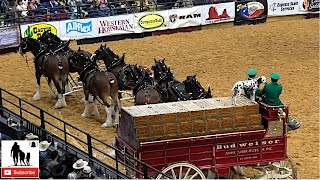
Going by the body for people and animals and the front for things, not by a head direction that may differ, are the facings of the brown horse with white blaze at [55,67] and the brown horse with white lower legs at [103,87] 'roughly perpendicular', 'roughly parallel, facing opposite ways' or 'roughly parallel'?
roughly parallel

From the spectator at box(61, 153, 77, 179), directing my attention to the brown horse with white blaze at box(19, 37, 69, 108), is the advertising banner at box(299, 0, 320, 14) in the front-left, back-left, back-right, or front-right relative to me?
front-right

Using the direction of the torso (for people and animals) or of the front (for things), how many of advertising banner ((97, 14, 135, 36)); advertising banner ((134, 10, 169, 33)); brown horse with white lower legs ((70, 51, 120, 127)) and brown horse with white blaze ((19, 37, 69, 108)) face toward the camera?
2

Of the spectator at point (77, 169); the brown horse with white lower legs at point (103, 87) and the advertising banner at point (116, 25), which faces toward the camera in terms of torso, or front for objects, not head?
the advertising banner

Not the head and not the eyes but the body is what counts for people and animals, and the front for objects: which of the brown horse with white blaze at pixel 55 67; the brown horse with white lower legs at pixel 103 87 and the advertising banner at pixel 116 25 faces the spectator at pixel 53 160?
the advertising banner

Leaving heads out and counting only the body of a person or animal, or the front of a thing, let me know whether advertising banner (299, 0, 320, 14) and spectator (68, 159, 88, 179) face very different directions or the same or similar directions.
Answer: very different directions

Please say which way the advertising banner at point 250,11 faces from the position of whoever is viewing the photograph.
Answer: facing the viewer

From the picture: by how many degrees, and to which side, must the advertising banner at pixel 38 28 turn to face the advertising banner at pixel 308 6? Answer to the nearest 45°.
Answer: approximately 90° to its left

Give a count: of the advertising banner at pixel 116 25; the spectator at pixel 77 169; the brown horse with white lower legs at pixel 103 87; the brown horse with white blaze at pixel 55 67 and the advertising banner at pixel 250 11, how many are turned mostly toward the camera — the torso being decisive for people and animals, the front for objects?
2

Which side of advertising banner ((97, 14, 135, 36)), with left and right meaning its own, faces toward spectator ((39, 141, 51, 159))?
front

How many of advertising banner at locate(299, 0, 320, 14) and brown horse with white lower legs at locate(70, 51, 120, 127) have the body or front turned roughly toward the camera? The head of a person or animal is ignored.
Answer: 1

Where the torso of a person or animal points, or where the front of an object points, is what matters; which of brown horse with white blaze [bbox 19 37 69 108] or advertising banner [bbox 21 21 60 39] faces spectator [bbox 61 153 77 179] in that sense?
the advertising banner

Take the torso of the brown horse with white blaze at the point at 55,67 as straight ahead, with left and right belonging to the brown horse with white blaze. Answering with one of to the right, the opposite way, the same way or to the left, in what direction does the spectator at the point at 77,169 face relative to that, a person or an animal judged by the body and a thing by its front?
to the right

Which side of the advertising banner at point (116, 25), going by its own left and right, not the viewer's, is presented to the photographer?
front
